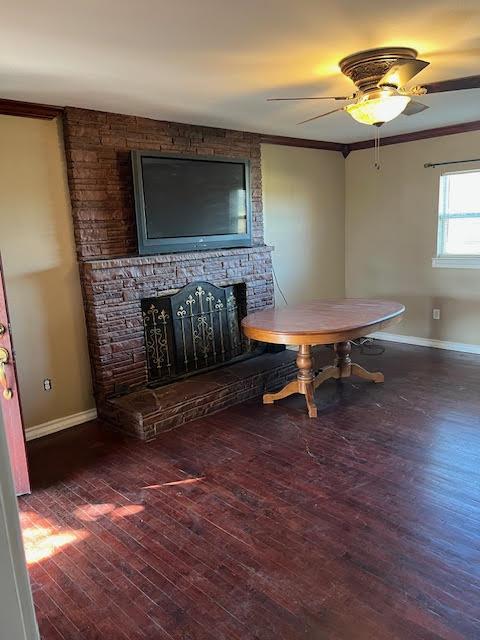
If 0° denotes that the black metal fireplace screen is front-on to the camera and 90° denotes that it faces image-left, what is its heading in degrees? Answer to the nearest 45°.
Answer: approximately 315°

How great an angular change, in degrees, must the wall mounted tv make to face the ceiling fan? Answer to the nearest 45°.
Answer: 0° — it already faces it

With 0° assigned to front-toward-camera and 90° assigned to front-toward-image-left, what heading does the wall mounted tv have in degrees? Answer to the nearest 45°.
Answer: approximately 315°

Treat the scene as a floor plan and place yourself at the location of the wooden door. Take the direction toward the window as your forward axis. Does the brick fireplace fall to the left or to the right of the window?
left

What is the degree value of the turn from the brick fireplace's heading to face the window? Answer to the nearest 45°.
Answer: approximately 45° to its left

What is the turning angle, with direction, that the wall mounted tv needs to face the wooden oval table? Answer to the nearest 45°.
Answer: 0° — it already faces it

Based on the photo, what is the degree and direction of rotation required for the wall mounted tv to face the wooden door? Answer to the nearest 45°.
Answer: approximately 90° to its right
